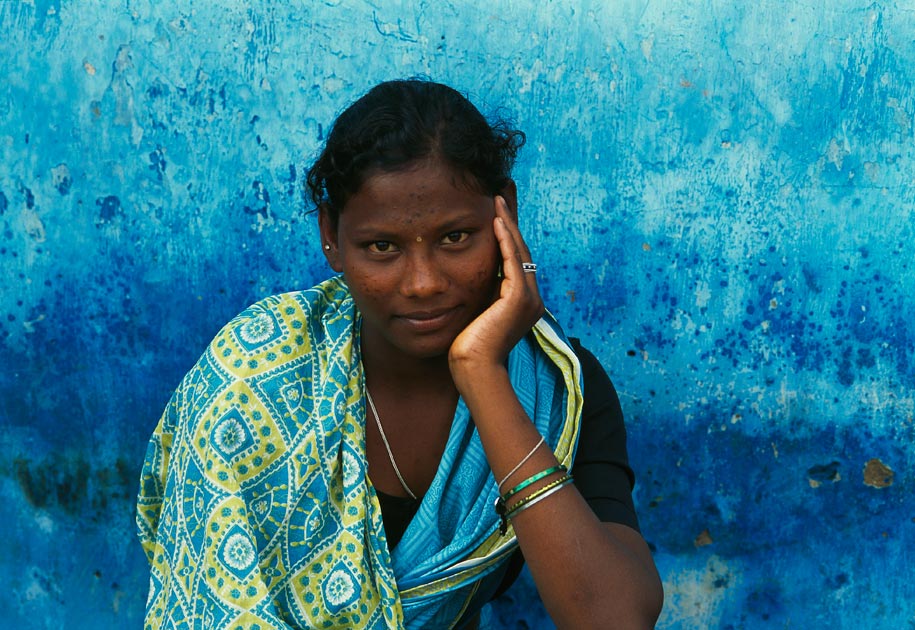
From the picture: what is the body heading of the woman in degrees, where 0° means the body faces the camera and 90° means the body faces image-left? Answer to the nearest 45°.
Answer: approximately 0°
